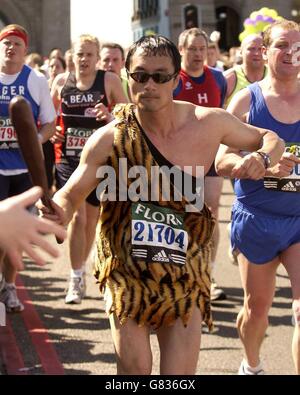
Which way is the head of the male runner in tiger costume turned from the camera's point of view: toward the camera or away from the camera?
toward the camera

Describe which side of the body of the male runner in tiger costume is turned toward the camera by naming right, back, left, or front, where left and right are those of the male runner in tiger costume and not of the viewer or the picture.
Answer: front
